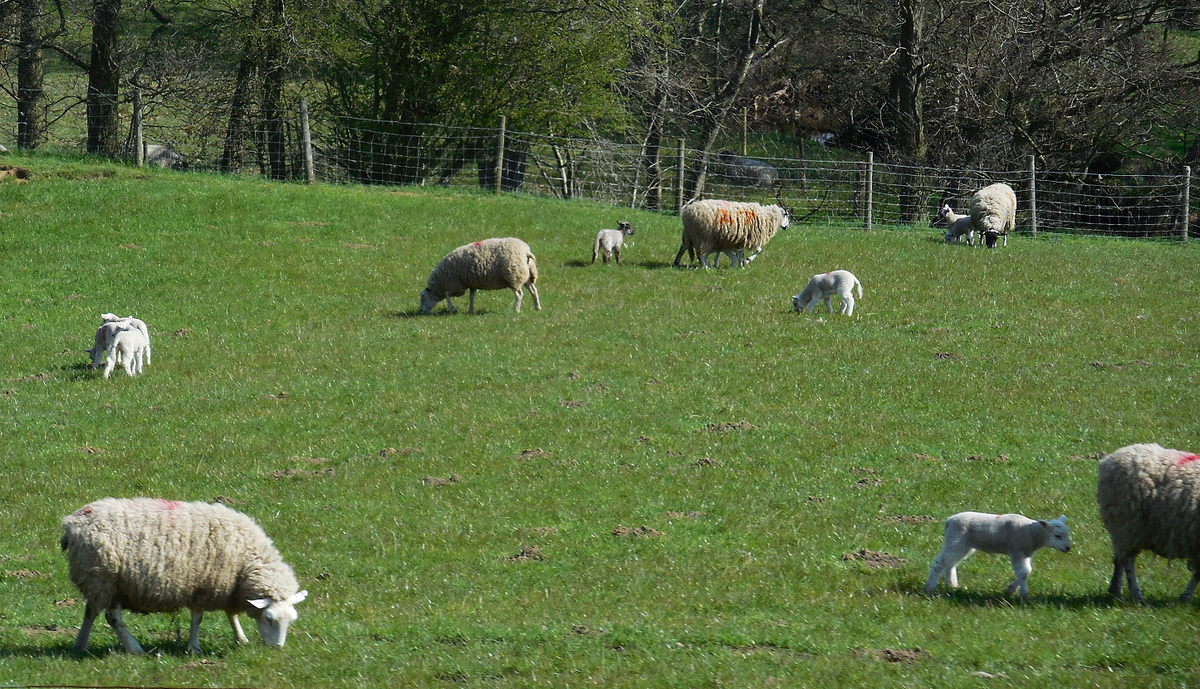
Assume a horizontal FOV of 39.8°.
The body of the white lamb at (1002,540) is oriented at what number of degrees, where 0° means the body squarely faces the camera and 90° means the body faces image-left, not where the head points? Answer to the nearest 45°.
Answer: approximately 270°

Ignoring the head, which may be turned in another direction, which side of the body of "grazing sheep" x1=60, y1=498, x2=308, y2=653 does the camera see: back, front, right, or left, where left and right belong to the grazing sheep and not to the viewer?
right

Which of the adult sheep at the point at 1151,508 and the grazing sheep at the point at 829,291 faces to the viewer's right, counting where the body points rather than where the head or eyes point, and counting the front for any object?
the adult sheep

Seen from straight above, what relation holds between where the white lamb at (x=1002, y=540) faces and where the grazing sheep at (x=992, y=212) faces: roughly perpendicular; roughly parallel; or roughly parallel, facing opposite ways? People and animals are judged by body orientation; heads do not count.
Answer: roughly perpendicular

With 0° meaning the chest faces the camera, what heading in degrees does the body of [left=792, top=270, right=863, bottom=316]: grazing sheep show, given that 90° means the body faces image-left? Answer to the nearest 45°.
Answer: approximately 90°

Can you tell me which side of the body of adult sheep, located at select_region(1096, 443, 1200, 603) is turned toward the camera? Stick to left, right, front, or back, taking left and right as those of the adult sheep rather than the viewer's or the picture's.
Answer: right

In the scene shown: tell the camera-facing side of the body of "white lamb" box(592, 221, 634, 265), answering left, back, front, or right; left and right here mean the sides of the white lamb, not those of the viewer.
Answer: right

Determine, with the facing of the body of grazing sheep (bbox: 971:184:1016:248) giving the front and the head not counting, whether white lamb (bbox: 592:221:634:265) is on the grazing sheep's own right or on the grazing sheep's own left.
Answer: on the grazing sheep's own right

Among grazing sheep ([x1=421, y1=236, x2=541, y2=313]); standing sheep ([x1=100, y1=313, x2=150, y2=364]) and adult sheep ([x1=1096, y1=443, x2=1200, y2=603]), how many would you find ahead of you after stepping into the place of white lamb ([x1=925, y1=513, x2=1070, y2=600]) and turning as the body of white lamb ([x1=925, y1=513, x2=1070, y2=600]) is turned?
1

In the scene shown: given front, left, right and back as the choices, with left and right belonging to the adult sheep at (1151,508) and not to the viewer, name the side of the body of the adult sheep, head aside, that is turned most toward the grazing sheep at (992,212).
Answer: left

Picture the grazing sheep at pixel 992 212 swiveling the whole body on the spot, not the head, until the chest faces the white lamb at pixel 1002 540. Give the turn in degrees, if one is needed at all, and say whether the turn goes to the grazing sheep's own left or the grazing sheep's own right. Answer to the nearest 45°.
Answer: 0° — it already faces it

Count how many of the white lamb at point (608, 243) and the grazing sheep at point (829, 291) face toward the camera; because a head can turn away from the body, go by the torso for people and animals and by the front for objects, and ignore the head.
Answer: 0

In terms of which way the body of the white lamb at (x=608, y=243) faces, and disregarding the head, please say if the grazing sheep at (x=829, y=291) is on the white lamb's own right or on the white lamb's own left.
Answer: on the white lamb's own right
